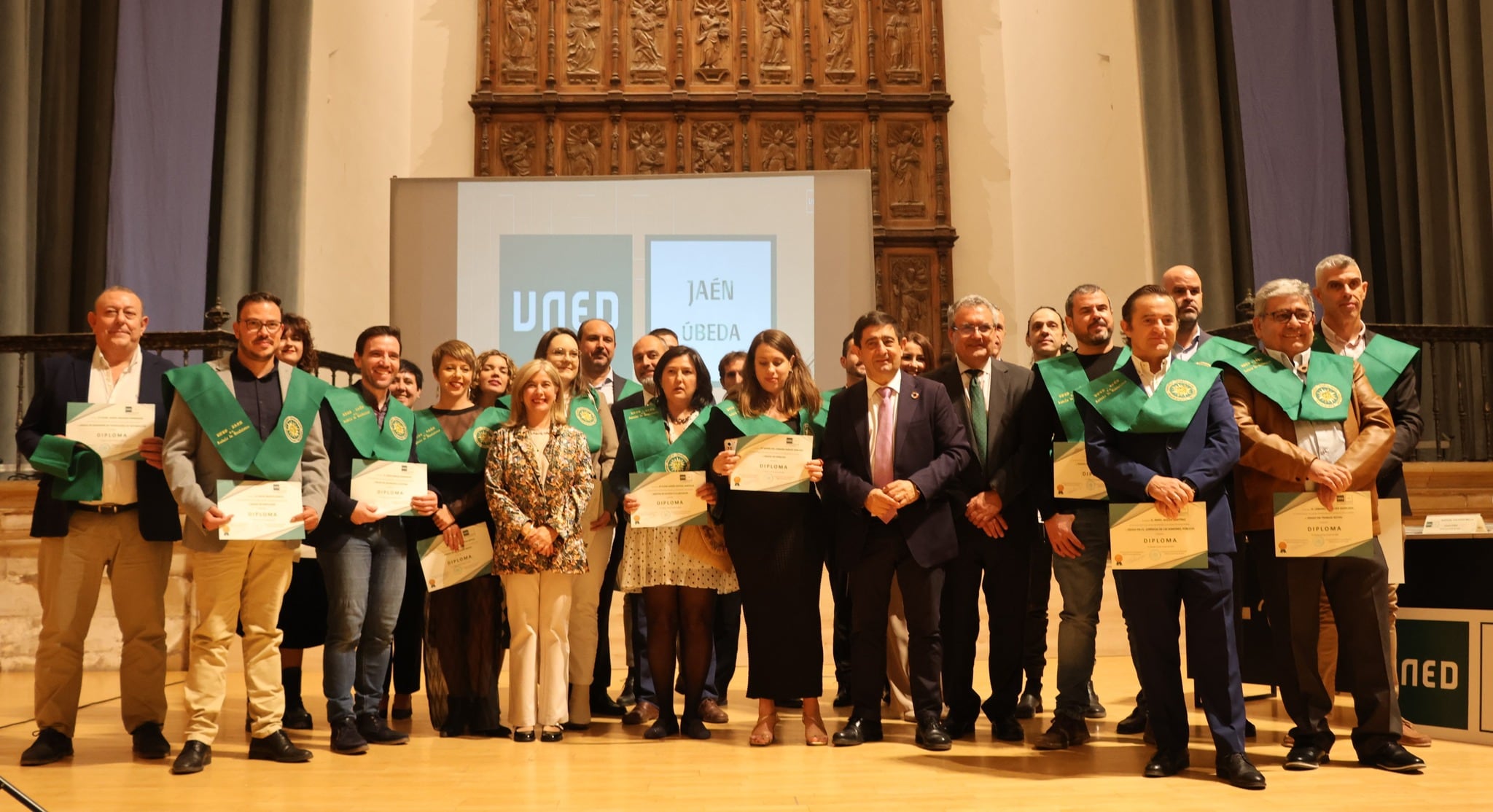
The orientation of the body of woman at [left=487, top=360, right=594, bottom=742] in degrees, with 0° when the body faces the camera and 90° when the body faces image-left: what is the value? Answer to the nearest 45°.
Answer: approximately 0°

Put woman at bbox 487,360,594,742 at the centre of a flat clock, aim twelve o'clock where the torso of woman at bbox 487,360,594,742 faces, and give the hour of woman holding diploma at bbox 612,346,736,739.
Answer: woman holding diploma at bbox 612,346,736,739 is roughly at 9 o'clock from woman at bbox 487,360,594,742.

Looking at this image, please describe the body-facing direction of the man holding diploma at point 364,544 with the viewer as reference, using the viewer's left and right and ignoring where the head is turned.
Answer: facing the viewer and to the right of the viewer

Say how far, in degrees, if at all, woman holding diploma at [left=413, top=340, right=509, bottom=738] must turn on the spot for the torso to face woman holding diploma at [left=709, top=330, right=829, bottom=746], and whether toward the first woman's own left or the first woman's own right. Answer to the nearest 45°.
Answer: approximately 45° to the first woman's own left

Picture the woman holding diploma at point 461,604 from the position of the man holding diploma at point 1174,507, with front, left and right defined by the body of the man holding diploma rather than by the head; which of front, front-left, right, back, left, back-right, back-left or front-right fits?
right

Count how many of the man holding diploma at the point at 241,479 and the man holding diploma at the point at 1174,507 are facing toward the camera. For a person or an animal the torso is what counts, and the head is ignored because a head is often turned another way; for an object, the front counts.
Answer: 2

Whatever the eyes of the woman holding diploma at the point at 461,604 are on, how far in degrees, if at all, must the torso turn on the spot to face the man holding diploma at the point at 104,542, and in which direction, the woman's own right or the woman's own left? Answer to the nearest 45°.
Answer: approximately 90° to the woman's own right

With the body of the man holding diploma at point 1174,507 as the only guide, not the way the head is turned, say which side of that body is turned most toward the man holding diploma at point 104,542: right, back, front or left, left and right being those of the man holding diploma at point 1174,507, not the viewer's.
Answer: right

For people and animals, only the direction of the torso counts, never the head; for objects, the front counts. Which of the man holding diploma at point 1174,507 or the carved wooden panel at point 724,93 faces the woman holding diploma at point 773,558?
the carved wooden panel

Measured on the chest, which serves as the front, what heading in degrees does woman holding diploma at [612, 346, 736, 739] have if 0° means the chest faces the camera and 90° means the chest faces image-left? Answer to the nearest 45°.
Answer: approximately 0°
